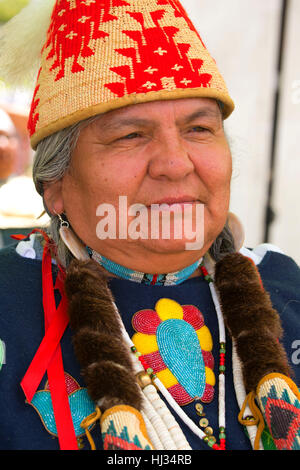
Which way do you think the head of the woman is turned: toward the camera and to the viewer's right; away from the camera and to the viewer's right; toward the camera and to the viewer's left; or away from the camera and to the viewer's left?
toward the camera and to the viewer's right

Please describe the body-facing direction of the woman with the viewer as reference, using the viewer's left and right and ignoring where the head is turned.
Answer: facing the viewer and to the right of the viewer
